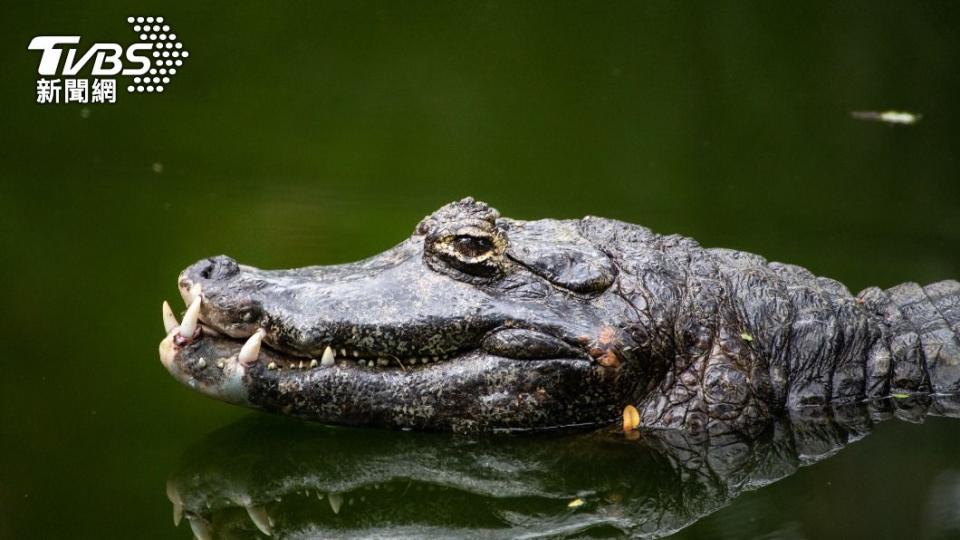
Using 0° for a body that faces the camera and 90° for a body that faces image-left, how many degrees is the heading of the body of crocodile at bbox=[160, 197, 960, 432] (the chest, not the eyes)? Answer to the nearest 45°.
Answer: approximately 90°
